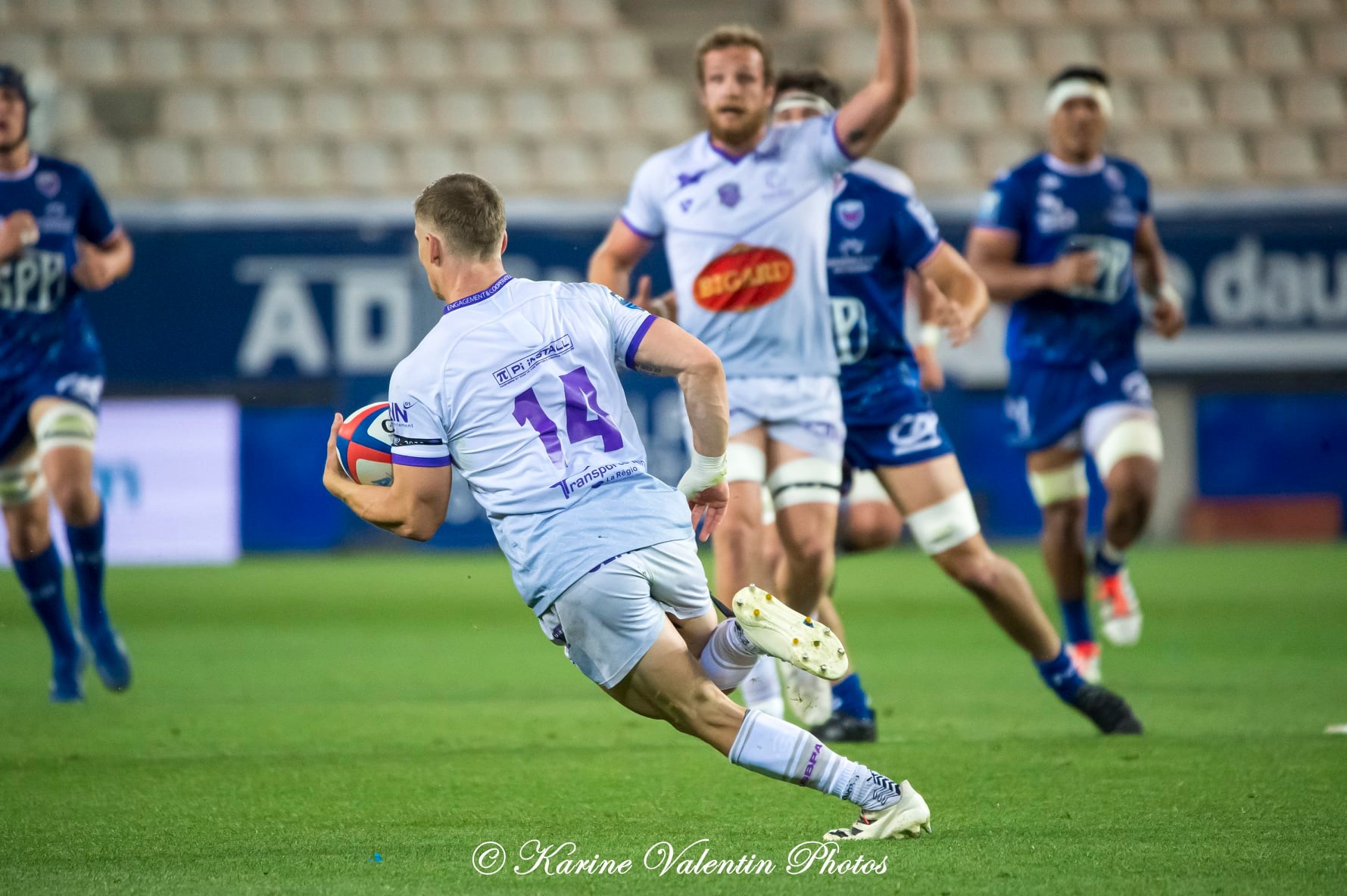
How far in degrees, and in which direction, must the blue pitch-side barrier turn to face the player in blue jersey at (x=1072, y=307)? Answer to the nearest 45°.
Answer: approximately 45° to its left

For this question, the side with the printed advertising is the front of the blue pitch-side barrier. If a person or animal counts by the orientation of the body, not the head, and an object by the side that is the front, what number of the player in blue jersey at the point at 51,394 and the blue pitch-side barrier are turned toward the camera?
2

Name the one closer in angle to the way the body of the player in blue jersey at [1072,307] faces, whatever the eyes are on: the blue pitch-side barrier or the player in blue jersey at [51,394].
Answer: the player in blue jersey

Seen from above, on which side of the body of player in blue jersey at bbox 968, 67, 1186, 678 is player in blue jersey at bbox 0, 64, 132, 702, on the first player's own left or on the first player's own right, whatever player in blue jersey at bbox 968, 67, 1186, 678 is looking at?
on the first player's own right

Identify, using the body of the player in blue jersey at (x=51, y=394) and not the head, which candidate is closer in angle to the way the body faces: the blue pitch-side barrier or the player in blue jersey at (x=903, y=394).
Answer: the player in blue jersey

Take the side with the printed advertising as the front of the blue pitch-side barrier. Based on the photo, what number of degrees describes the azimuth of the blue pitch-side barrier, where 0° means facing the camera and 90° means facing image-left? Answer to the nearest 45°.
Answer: approximately 0°
